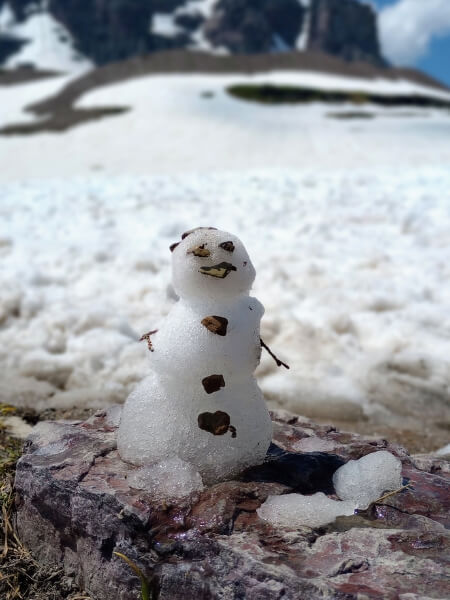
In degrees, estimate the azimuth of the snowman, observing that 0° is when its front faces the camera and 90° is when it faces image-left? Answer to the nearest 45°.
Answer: approximately 0°
